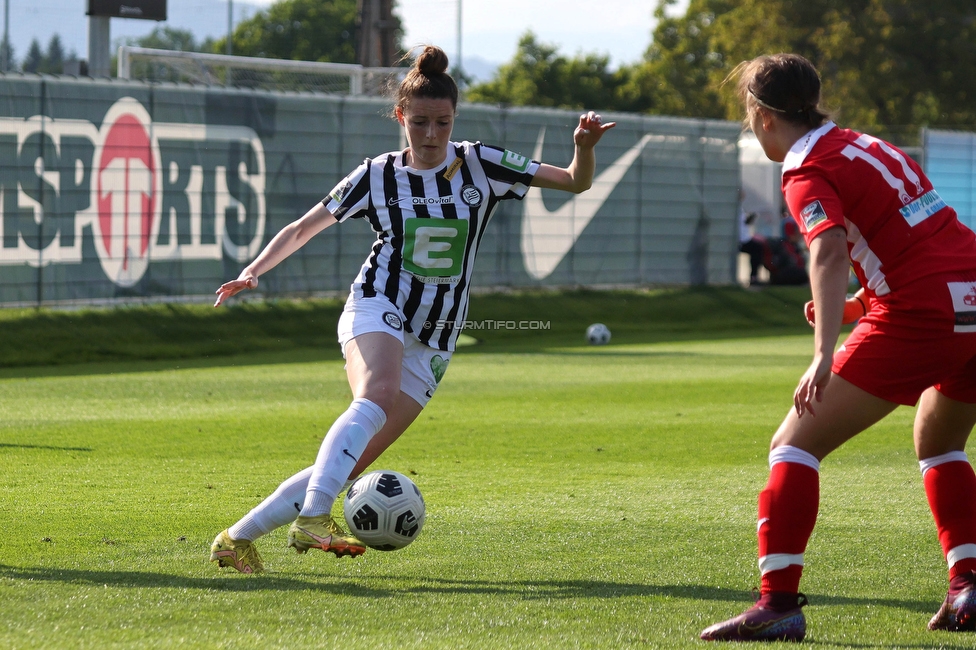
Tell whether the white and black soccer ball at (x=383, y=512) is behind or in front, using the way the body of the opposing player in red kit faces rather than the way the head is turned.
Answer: in front

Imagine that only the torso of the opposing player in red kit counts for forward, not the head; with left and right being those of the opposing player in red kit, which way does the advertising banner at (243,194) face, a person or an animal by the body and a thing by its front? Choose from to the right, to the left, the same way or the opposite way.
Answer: the opposite way

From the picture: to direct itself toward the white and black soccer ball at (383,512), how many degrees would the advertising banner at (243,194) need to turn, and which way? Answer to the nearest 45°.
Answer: approximately 45° to its right

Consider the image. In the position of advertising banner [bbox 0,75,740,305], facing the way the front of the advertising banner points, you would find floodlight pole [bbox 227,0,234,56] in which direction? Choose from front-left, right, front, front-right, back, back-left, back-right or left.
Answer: back-left

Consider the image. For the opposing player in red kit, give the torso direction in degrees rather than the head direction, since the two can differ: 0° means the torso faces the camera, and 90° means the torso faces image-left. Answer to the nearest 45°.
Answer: approximately 135°

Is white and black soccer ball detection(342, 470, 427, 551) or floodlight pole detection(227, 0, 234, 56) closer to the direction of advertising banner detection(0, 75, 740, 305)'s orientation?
the white and black soccer ball

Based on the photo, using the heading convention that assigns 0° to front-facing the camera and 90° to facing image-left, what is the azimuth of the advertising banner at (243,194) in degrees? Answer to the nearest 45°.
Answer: approximately 315°

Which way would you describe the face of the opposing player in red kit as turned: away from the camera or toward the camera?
away from the camera

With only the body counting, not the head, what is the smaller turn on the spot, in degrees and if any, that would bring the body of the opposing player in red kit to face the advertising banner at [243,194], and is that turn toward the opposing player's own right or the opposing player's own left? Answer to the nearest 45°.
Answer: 0° — they already face it
